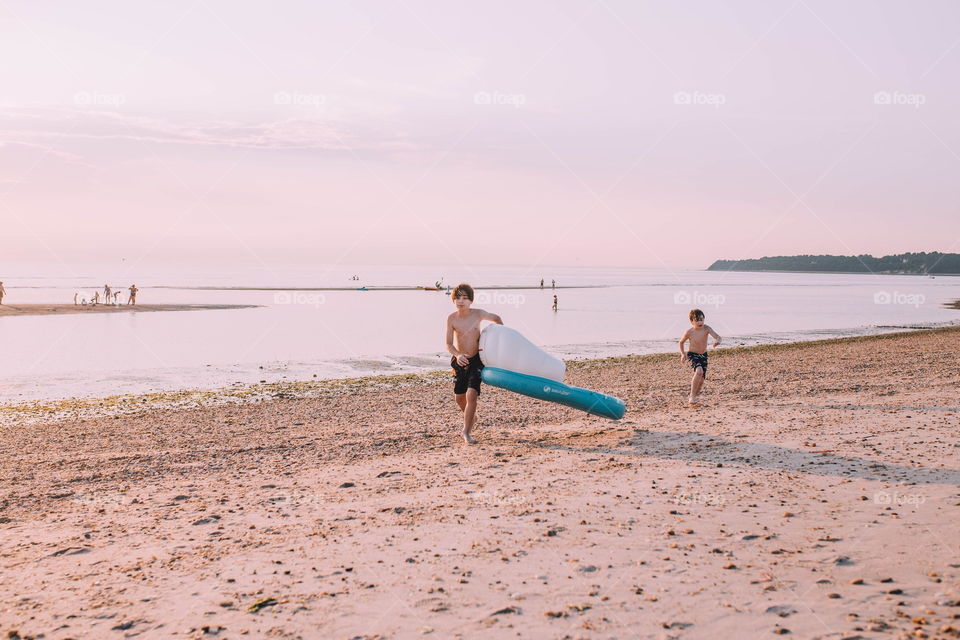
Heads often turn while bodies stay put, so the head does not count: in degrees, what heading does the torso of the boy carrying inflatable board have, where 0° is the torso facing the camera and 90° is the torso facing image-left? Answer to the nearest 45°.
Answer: approximately 0°

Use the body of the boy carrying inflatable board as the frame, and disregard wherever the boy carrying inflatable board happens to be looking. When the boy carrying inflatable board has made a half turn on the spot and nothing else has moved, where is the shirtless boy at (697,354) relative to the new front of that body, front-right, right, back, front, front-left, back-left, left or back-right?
front-right
